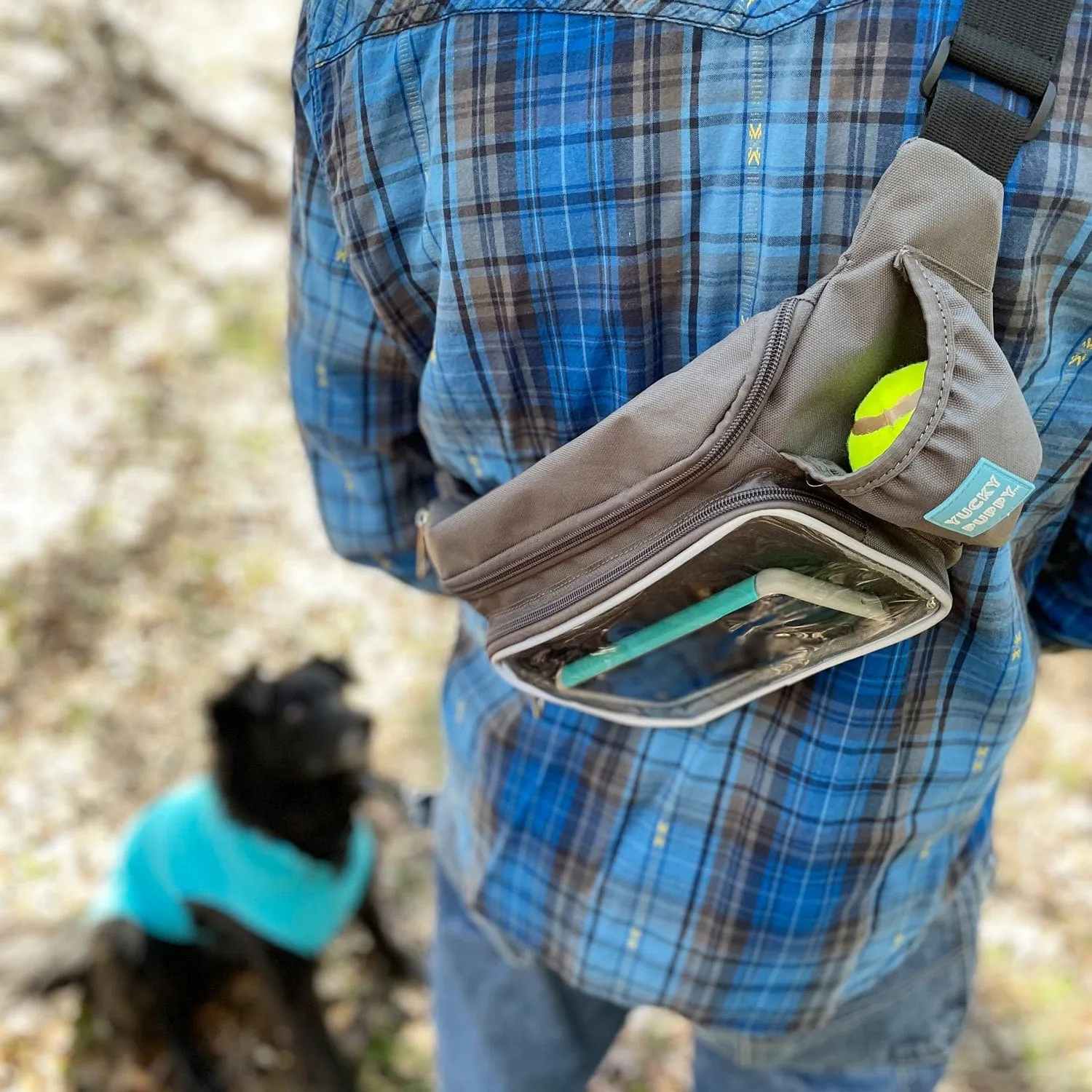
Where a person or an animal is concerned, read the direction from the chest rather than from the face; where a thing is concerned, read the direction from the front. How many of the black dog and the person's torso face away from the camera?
1

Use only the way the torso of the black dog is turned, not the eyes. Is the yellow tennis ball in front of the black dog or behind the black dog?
in front

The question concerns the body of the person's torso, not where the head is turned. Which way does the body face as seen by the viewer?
away from the camera

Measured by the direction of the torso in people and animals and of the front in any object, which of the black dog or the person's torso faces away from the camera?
the person's torso
